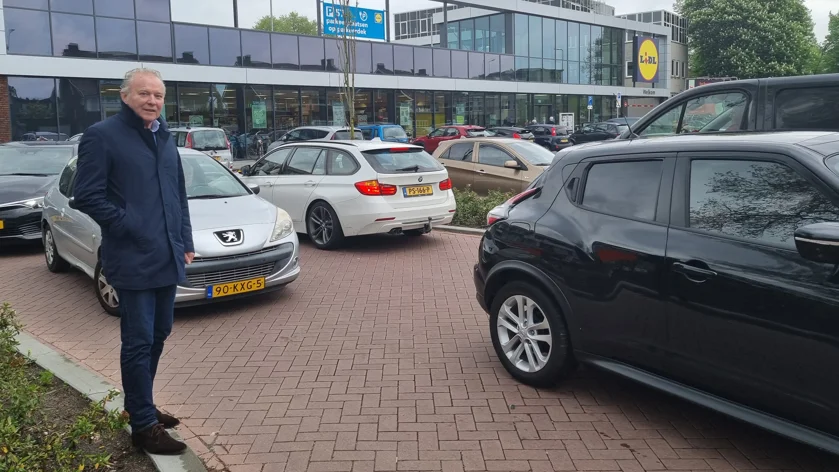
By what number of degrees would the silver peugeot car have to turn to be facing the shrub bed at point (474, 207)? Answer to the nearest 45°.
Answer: approximately 90° to its left

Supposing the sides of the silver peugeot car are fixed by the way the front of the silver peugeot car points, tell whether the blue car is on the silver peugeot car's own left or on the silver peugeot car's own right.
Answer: on the silver peugeot car's own left

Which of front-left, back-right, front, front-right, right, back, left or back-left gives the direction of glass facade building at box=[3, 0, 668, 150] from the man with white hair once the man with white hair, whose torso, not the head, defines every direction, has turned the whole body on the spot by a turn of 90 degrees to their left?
front-left

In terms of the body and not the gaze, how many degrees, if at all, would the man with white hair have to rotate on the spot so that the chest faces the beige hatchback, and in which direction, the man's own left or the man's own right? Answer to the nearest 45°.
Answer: approximately 90° to the man's own left

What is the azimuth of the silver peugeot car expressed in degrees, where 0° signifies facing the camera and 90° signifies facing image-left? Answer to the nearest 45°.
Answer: approximately 315°

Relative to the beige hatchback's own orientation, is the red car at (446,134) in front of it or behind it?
behind

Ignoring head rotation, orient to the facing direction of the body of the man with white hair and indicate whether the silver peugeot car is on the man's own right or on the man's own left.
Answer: on the man's own left

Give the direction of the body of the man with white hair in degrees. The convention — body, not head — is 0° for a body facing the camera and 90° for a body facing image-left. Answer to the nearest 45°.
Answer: approximately 315°

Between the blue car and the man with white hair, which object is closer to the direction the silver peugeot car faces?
the man with white hair
